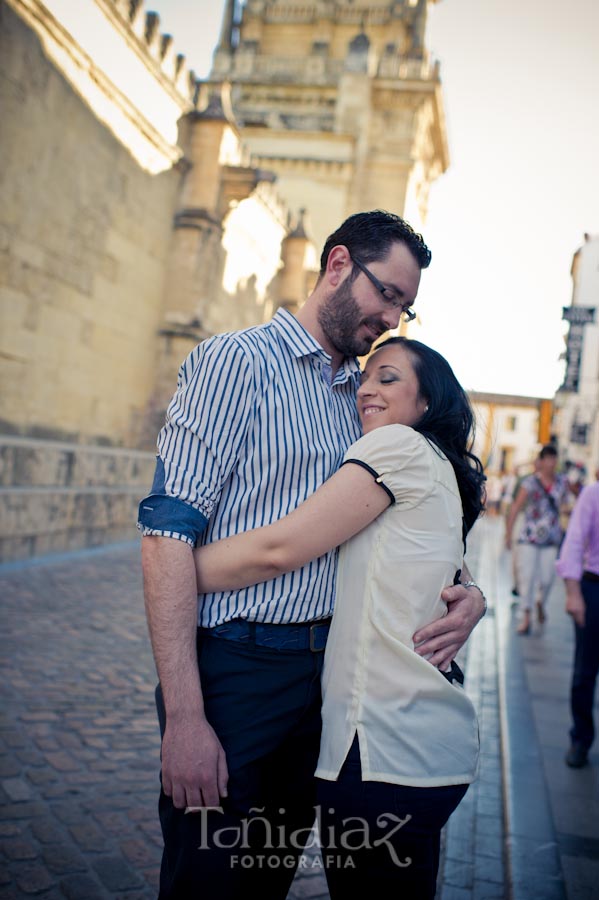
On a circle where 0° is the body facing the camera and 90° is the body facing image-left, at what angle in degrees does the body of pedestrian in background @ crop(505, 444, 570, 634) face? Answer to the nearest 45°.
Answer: approximately 0°

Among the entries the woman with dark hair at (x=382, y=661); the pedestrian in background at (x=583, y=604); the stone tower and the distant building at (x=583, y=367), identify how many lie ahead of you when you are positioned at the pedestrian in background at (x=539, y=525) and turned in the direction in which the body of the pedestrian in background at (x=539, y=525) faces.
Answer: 2

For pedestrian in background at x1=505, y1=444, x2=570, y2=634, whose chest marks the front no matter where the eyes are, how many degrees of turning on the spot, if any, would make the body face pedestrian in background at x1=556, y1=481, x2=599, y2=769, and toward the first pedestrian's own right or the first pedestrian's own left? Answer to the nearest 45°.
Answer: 0° — they already face them

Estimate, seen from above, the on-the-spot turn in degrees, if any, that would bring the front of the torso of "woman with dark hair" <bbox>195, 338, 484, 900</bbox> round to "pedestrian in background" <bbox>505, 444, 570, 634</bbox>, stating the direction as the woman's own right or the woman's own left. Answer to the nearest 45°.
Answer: approximately 90° to the woman's own right

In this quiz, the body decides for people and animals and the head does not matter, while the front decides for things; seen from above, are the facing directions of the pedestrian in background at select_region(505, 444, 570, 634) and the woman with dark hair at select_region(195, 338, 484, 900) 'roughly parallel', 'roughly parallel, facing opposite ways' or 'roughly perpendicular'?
roughly perpendicular

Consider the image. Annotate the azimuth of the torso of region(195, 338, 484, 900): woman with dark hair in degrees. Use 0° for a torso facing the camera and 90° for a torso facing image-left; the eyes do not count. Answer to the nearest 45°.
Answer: approximately 90°

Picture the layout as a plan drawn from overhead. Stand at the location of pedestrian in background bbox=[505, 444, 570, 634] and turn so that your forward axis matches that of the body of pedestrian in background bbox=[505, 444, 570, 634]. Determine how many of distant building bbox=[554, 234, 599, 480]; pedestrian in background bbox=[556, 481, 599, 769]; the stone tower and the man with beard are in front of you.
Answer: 2

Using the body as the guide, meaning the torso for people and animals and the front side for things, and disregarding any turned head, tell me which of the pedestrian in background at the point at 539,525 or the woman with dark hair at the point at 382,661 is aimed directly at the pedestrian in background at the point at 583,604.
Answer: the pedestrian in background at the point at 539,525

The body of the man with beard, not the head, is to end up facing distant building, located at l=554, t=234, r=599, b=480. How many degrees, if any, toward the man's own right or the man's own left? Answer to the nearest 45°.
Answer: approximately 135° to the man's own left

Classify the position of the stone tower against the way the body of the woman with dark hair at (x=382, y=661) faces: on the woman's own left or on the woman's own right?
on the woman's own right

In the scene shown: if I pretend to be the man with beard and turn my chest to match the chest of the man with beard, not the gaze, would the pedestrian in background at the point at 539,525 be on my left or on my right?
on my left

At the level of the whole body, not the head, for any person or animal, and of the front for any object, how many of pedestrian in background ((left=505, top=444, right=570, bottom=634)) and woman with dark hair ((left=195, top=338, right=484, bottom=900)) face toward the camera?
1

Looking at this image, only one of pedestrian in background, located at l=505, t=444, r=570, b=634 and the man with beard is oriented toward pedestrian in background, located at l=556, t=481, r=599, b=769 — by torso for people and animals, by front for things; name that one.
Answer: pedestrian in background, located at l=505, t=444, r=570, b=634
